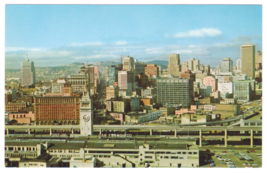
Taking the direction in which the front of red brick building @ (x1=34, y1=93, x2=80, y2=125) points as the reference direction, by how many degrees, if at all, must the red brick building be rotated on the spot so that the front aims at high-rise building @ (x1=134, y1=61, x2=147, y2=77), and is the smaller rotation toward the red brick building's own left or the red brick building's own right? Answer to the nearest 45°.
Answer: approximately 135° to the red brick building's own left

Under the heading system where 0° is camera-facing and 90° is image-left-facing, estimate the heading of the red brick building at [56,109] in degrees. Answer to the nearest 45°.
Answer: approximately 0°

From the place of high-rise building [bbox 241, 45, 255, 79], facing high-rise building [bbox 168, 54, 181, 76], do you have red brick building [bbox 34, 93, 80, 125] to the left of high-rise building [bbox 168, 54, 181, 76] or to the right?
left

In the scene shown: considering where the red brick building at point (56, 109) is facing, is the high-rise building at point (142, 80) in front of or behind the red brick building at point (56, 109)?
behind

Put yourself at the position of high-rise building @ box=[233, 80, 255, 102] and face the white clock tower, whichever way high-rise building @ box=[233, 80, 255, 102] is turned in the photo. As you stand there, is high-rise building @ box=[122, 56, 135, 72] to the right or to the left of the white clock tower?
right

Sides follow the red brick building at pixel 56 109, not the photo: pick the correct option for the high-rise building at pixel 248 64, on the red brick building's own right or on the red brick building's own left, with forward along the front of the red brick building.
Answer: on the red brick building's own left

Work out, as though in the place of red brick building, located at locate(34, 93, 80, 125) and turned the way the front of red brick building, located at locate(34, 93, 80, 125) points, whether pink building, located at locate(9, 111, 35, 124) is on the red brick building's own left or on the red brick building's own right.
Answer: on the red brick building's own right

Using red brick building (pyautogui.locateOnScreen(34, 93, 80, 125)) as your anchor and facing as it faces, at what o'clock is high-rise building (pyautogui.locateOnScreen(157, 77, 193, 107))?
The high-rise building is roughly at 8 o'clock from the red brick building.

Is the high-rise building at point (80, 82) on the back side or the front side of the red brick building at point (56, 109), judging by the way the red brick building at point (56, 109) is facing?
on the back side

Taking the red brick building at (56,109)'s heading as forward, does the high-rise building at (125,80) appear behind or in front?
behind

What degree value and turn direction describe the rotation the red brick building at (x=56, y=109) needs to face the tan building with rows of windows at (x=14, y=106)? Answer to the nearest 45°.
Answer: approximately 135° to its right

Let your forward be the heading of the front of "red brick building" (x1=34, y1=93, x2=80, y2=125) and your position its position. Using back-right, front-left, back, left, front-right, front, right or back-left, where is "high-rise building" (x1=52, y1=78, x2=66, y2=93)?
back
